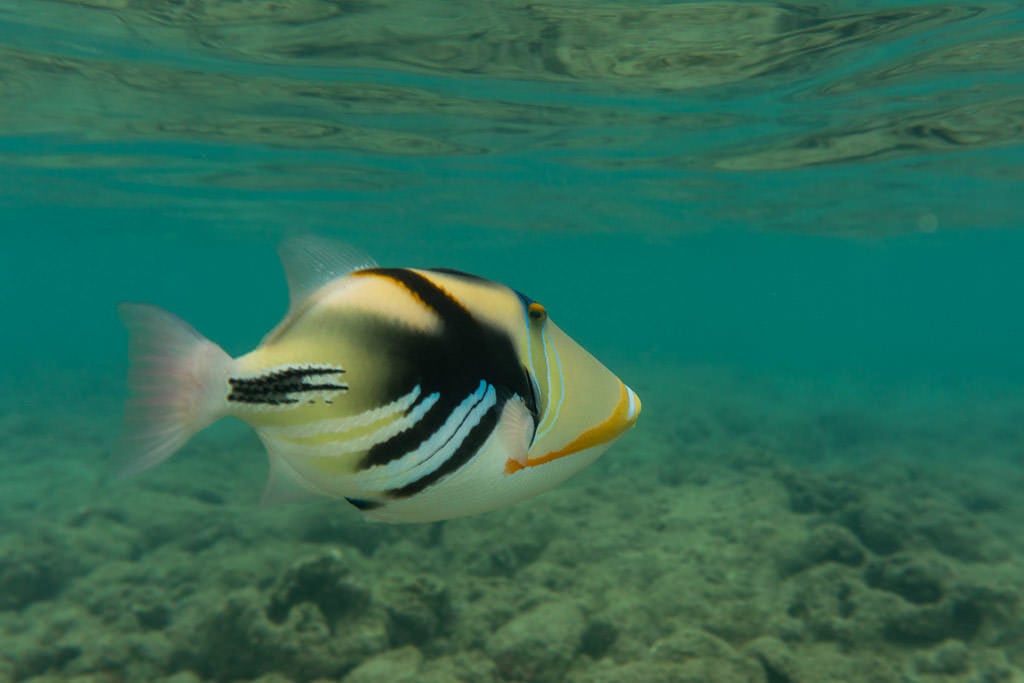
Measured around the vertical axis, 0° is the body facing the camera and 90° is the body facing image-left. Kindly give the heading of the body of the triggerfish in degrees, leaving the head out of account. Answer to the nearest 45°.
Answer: approximately 270°
